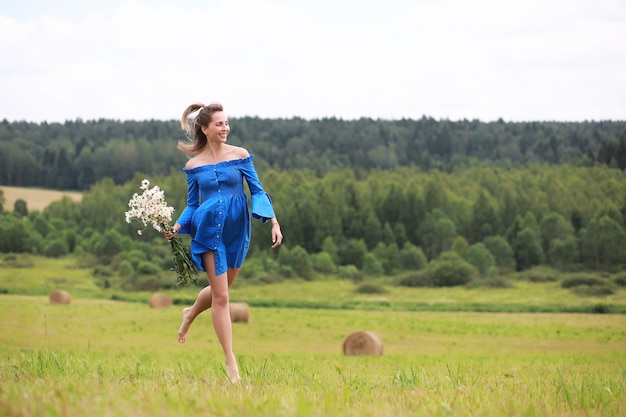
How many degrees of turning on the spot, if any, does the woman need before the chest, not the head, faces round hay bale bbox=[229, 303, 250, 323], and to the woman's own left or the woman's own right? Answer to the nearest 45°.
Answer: approximately 180°

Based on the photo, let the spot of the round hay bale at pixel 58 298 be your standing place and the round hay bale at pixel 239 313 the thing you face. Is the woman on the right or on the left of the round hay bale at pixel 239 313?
right

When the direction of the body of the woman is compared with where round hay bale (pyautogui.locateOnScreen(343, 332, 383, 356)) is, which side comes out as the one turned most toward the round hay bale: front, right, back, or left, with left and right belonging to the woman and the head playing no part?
back

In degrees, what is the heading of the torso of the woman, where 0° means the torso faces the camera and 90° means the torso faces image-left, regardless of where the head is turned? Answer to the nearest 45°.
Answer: approximately 0°

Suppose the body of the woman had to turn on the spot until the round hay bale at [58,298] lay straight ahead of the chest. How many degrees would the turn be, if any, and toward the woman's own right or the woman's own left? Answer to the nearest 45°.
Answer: approximately 180°
